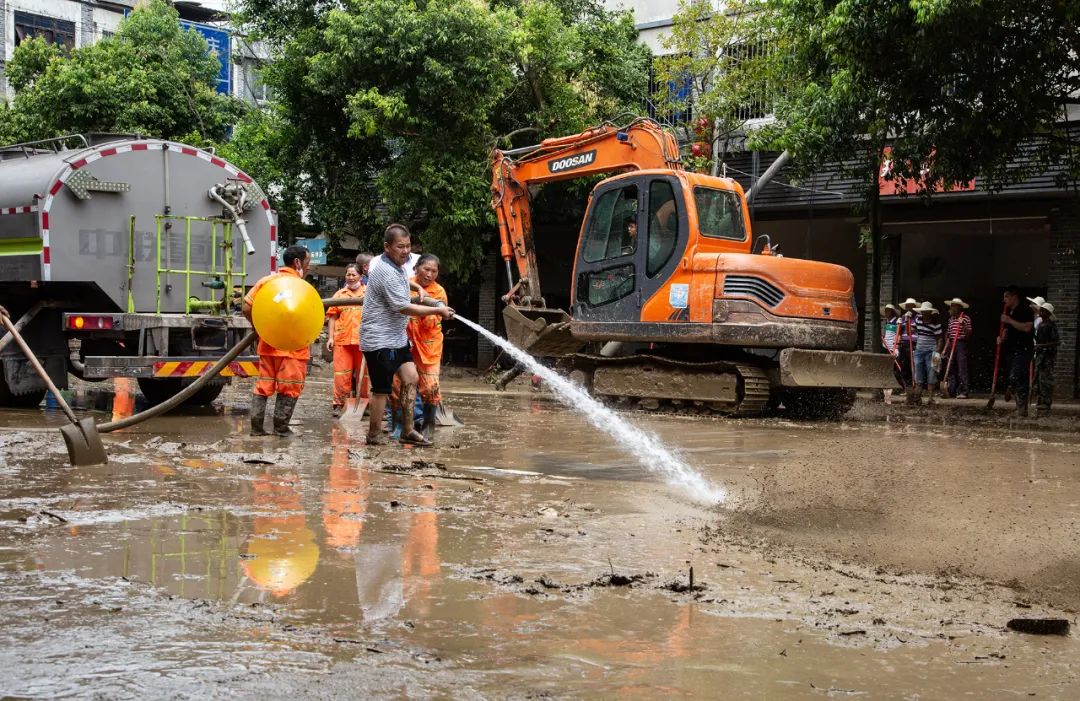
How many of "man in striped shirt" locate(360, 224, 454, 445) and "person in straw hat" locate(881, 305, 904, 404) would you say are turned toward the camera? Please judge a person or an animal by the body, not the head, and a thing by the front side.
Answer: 1

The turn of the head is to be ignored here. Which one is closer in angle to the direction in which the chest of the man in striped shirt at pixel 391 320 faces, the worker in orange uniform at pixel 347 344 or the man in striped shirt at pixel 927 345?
the man in striped shirt

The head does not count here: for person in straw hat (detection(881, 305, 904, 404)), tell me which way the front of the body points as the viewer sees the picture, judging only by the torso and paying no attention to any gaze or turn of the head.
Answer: toward the camera

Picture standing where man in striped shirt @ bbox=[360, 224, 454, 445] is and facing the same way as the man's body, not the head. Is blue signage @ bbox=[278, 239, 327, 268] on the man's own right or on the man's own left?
on the man's own left

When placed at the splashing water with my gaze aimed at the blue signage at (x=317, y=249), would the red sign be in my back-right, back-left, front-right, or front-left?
front-right

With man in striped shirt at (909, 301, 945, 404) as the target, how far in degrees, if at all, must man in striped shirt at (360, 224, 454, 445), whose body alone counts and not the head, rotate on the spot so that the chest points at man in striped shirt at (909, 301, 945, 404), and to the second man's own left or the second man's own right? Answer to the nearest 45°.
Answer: approximately 45° to the second man's own left

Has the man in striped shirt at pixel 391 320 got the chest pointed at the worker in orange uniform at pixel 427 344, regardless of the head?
no

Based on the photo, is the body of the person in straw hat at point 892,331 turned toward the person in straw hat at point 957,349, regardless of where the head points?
no

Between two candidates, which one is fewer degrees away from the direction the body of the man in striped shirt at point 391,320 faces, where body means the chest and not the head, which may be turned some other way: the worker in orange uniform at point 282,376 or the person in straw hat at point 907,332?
the person in straw hat

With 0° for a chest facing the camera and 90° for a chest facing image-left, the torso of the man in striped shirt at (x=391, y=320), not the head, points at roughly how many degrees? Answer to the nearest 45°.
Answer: approximately 270°
